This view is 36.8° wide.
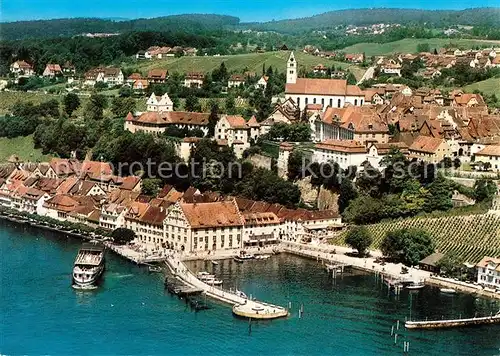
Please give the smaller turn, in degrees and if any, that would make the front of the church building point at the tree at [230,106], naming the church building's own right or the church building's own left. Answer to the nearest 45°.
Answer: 0° — it already faces it

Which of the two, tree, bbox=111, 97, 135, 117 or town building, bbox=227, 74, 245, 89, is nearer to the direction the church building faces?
the tree

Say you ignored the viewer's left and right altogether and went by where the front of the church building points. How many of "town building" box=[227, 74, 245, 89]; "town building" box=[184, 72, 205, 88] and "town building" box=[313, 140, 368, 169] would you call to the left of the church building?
1

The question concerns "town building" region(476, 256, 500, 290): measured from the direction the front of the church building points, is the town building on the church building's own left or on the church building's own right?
on the church building's own left

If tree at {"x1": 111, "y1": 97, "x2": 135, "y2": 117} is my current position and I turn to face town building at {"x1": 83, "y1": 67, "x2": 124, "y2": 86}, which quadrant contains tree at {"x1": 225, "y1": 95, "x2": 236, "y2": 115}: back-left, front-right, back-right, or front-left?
back-right

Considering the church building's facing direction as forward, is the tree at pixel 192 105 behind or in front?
in front

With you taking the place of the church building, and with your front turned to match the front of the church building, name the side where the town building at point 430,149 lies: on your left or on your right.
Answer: on your left

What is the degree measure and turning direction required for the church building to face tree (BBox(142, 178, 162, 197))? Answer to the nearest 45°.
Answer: approximately 45° to its left

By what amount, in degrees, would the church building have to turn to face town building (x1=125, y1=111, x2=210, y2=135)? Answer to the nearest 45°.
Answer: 0° — it already faces it

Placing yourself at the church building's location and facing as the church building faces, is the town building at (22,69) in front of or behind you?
in front

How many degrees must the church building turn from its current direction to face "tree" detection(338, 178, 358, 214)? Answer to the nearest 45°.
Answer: approximately 90° to its left

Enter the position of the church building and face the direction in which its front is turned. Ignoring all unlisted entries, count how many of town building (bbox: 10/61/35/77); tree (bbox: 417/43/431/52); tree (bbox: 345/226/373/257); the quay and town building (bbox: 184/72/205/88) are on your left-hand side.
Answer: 2

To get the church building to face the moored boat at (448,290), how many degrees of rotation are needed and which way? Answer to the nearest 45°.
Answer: approximately 90° to its left

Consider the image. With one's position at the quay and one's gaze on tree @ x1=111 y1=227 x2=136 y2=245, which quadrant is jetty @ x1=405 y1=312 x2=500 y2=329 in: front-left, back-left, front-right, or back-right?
back-right

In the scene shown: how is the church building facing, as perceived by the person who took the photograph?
facing to the left of the viewer
